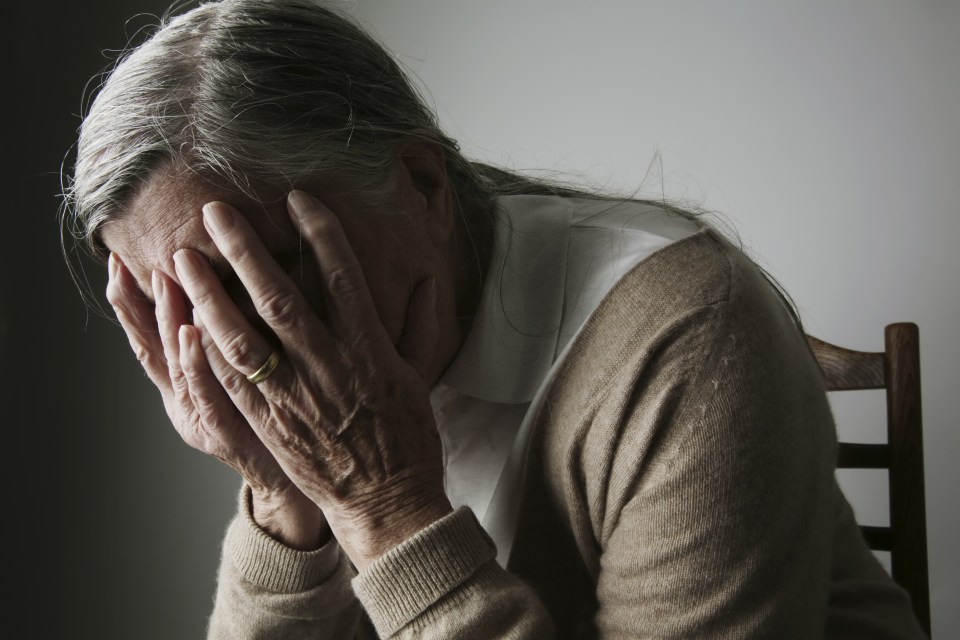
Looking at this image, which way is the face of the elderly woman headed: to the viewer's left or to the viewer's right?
to the viewer's left

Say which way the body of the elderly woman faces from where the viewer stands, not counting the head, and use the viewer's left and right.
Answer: facing the viewer and to the left of the viewer
